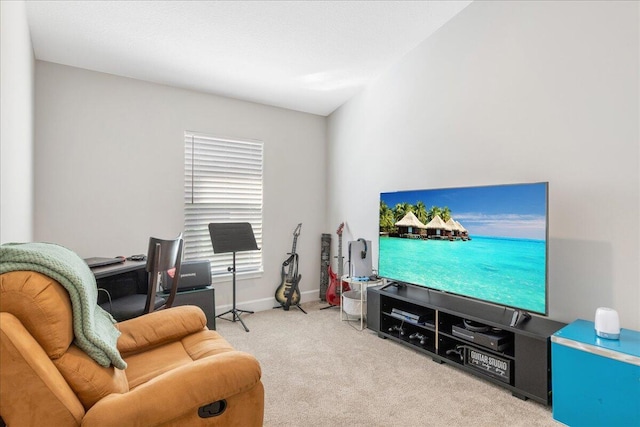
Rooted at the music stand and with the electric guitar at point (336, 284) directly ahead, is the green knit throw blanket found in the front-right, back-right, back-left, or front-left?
back-right

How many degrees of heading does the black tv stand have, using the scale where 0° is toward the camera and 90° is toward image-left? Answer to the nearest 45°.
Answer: approximately 45°

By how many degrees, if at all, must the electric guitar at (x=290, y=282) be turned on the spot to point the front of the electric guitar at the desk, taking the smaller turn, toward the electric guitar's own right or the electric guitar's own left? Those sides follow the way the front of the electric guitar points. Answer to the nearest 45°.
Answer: approximately 45° to the electric guitar's own right

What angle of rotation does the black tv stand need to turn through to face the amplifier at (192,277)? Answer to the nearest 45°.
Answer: approximately 45° to its right

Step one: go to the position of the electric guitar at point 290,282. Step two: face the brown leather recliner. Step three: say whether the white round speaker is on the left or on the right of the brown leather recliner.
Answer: left

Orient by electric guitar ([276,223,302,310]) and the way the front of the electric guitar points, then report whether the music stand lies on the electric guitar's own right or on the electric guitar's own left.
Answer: on the electric guitar's own right
